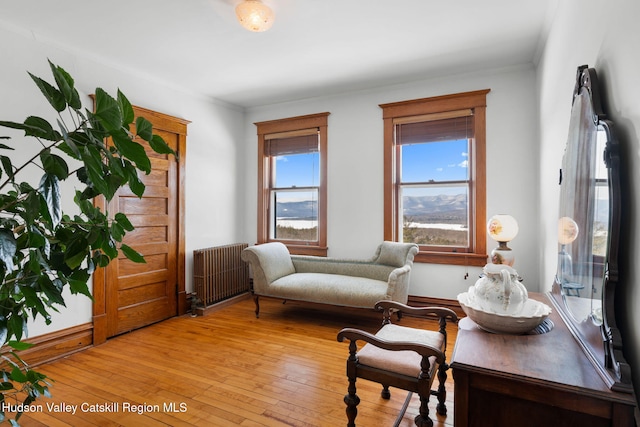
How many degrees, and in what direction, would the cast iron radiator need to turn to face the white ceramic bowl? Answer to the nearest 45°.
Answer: approximately 45° to its right

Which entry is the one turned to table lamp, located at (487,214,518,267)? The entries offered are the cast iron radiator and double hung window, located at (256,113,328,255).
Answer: the cast iron radiator

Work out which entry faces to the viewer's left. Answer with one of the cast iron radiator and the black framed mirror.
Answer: the black framed mirror

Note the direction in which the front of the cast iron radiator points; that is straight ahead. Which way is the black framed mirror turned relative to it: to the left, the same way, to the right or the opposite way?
the opposite way

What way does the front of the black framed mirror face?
to the viewer's left

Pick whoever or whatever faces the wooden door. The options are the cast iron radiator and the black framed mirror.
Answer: the black framed mirror

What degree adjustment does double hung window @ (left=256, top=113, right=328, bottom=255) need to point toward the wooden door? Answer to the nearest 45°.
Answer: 0° — it already faces it

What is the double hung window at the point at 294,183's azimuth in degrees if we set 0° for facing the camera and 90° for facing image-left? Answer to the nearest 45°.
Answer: approximately 45°

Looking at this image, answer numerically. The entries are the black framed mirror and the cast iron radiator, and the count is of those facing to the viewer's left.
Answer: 1

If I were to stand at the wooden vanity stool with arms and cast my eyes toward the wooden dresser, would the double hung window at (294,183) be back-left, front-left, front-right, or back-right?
back-left

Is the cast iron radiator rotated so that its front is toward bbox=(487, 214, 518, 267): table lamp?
yes

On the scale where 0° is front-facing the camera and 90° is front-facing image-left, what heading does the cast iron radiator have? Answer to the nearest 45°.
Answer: approximately 315°

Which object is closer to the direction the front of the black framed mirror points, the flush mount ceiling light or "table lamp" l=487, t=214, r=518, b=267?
the flush mount ceiling light
